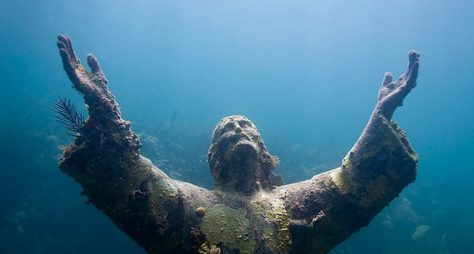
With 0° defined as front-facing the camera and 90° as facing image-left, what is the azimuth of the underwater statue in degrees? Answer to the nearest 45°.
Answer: approximately 0°
